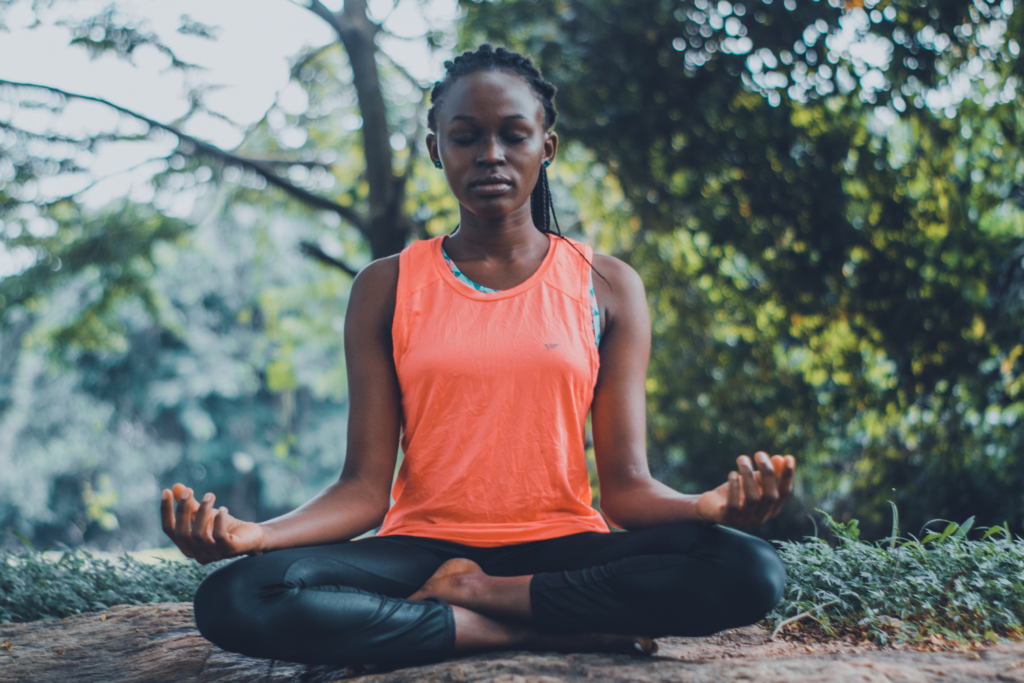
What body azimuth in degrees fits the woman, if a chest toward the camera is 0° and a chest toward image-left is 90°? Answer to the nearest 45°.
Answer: approximately 0°

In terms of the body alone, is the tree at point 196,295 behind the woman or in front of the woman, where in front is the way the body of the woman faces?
behind
